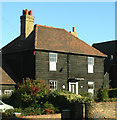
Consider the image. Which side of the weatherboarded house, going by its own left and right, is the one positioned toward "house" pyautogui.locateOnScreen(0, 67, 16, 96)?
right

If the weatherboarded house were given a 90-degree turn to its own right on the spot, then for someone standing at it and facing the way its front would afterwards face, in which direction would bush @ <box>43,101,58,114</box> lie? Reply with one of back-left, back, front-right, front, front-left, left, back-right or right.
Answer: front-left

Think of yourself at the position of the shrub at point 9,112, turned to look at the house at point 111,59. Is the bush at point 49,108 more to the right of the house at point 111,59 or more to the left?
right

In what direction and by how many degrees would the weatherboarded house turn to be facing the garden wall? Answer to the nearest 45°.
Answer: approximately 45° to its right

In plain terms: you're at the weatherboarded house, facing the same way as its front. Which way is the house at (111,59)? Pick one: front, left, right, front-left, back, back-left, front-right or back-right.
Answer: left

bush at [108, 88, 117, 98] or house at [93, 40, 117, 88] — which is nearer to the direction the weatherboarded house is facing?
the bush

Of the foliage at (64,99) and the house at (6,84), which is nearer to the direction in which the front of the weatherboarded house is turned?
the foliage

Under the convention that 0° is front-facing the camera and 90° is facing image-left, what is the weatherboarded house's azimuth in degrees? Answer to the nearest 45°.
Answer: approximately 315°

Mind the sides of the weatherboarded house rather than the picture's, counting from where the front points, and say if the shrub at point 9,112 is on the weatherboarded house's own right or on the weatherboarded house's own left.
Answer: on the weatherboarded house's own right

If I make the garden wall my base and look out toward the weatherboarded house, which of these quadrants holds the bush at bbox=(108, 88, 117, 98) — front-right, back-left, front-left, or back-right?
front-right

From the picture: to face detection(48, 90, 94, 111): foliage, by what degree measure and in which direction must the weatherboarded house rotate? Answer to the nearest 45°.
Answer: approximately 45° to its right

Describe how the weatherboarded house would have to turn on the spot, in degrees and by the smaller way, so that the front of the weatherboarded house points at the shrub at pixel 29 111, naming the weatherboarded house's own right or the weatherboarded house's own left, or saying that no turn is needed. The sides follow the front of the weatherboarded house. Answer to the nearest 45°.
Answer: approximately 45° to the weatherboarded house's own right
